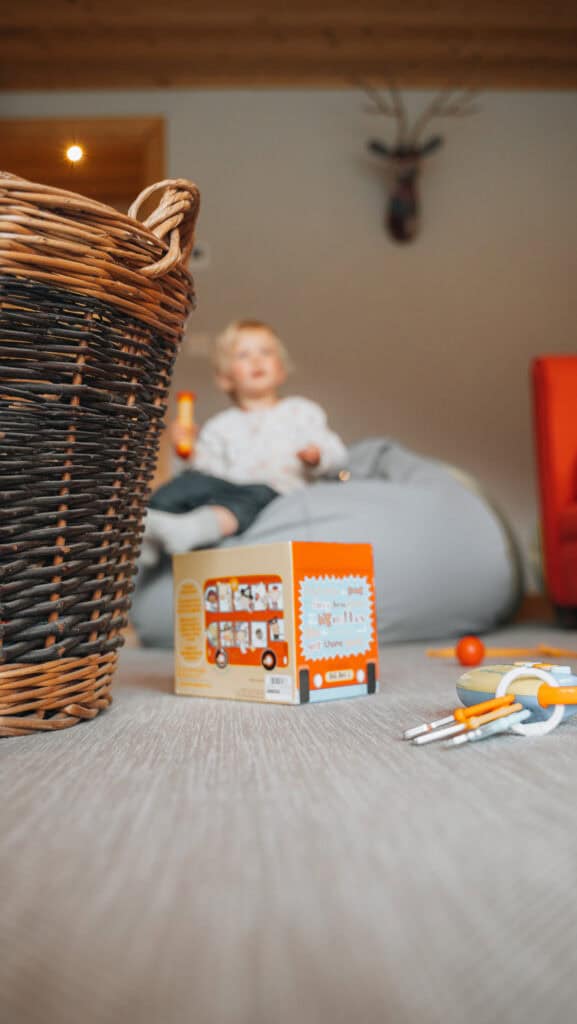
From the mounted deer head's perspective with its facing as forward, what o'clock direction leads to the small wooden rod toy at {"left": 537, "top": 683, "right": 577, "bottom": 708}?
The small wooden rod toy is roughly at 12 o'clock from the mounted deer head.

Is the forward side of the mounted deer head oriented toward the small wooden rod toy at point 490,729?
yes

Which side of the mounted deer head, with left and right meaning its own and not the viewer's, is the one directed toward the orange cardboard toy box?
front

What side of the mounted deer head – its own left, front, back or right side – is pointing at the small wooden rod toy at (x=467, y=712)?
front

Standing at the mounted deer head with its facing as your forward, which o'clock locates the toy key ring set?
The toy key ring set is roughly at 12 o'clock from the mounted deer head.

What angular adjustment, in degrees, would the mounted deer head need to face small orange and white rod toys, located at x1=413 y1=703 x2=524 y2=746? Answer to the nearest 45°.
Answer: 0° — it already faces it

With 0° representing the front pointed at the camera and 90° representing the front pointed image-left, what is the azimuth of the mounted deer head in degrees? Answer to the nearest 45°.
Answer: approximately 0°

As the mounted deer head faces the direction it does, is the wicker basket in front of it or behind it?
in front

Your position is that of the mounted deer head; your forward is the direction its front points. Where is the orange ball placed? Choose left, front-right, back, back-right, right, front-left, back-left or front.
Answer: front
